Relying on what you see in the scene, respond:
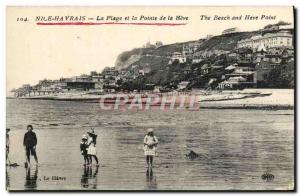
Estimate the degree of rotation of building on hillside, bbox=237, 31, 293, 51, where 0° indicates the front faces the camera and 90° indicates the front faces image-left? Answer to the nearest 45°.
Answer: approximately 45°

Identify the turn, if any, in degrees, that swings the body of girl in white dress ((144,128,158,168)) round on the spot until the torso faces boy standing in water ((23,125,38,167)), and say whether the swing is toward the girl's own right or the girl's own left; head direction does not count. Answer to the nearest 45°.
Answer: approximately 90° to the girl's own right

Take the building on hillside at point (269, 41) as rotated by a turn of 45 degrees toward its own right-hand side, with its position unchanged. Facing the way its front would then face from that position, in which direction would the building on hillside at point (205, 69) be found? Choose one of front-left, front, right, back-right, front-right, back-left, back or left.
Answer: front

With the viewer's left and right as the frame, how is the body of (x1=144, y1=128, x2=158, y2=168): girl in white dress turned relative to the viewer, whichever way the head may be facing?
facing the viewer

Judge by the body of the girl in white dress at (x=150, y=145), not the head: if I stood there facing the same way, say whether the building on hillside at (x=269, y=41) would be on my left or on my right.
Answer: on my left
